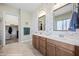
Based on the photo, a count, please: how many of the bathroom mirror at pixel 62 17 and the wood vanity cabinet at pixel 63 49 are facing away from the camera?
0

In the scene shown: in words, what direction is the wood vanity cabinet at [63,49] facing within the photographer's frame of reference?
facing the viewer and to the left of the viewer
